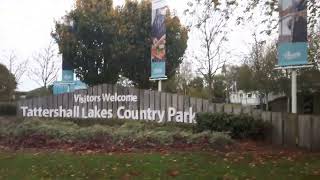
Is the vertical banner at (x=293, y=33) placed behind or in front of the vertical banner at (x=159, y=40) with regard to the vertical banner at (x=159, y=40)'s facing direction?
in front

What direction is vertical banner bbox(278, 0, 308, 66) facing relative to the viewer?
toward the camera

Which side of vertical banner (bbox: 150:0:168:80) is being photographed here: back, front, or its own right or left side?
front

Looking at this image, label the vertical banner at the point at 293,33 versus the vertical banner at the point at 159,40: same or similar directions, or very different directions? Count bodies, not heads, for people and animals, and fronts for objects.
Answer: same or similar directions

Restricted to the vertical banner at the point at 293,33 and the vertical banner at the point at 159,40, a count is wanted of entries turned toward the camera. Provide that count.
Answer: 2

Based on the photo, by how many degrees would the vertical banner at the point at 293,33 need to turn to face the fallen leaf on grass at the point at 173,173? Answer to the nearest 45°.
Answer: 0° — it already faces it
